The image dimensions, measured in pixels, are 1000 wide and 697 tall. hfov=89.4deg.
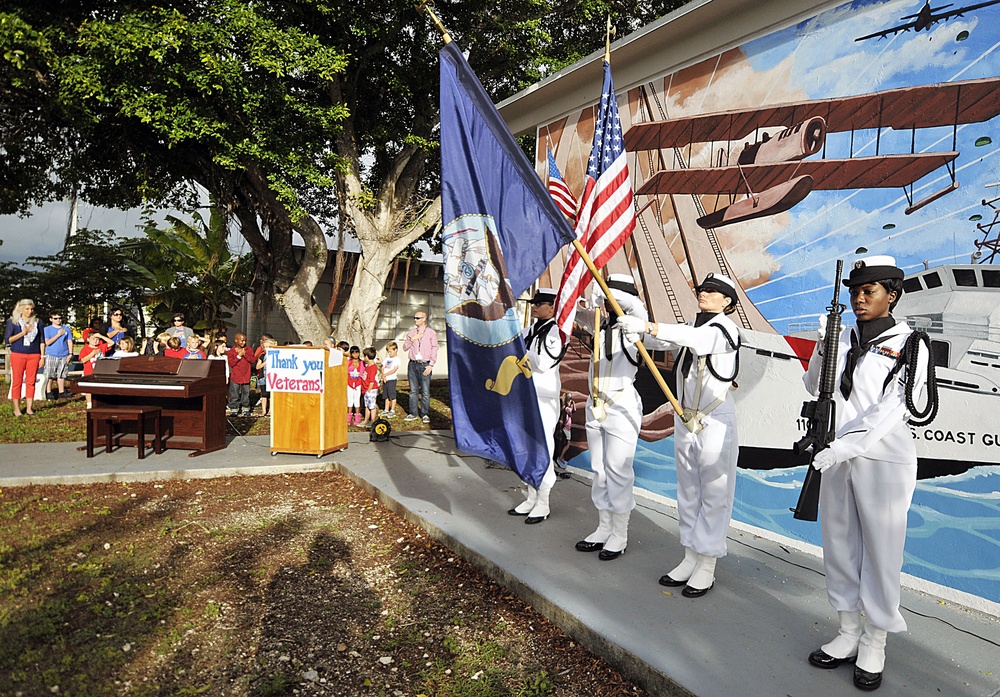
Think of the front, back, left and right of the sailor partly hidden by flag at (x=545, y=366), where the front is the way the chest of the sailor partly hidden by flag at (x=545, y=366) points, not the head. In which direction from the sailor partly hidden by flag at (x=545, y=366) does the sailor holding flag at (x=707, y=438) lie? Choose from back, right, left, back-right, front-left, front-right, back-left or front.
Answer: left

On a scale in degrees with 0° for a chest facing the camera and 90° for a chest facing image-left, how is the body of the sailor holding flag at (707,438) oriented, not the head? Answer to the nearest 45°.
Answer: approximately 45°

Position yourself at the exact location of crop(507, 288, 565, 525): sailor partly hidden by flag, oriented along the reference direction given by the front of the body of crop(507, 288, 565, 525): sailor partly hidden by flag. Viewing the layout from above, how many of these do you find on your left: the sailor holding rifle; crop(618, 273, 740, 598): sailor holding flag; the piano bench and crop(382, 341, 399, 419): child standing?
2

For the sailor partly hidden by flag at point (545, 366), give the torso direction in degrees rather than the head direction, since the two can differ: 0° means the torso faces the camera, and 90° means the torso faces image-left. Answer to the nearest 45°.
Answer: approximately 45°

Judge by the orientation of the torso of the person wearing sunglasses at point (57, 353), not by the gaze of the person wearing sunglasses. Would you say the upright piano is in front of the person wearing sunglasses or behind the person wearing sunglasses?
in front

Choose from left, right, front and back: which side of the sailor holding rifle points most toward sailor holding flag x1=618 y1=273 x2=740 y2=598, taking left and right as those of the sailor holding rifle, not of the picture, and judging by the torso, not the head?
right

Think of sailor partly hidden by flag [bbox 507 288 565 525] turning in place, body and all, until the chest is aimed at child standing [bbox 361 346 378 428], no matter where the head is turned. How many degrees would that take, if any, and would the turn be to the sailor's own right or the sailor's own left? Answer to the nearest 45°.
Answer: approximately 90° to the sailor's own right

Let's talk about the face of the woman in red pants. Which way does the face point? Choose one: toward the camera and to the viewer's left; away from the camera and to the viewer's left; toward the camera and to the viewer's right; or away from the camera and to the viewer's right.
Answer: toward the camera and to the viewer's right
